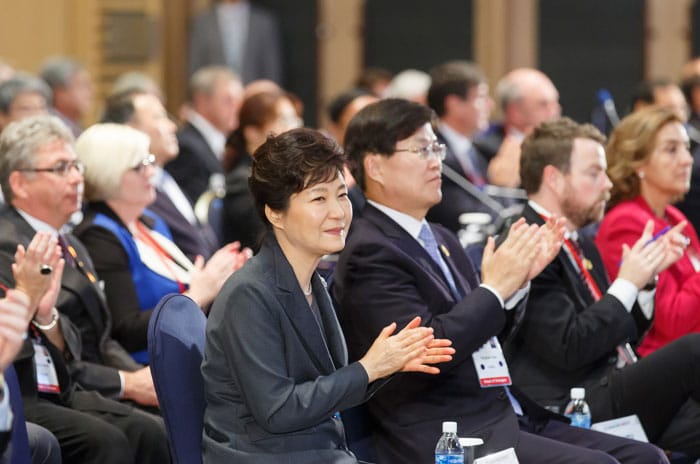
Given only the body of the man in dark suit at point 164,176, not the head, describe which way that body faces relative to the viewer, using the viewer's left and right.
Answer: facing to the right of the viewer

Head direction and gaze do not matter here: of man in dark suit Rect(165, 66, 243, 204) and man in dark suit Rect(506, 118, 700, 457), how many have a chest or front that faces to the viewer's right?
2

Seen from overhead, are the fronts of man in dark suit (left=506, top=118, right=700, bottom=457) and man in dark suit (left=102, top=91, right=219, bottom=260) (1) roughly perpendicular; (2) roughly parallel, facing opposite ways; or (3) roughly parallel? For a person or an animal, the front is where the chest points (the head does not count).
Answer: roughly parallel

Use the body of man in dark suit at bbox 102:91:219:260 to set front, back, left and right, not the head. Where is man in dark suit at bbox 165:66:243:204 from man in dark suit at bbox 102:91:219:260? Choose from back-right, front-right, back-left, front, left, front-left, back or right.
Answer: left

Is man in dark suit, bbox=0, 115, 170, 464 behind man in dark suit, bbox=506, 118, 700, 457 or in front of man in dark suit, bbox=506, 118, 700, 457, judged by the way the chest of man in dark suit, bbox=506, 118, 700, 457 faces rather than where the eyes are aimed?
behind

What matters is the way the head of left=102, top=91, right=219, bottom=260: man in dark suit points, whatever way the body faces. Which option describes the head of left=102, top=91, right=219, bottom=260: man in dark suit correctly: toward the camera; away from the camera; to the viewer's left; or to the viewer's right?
to the viewer's right

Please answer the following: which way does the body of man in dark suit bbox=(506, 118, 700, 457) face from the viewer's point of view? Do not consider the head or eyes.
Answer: to the viewer's right

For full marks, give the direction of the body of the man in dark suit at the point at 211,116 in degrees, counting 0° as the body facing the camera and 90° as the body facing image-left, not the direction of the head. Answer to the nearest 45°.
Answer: approximately 270°

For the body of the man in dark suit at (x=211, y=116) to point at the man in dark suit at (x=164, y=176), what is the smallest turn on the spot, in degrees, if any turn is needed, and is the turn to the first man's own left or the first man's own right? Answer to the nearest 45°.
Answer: approximately 90° to the first man's own right

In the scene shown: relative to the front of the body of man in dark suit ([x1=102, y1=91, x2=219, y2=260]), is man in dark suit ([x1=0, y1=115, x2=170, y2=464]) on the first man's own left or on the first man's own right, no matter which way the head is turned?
on the first man's own right

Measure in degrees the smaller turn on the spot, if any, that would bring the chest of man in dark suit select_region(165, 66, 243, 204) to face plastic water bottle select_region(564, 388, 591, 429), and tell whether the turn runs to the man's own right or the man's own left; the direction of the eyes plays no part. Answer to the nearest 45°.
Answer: approximately 90° to the man's own right
